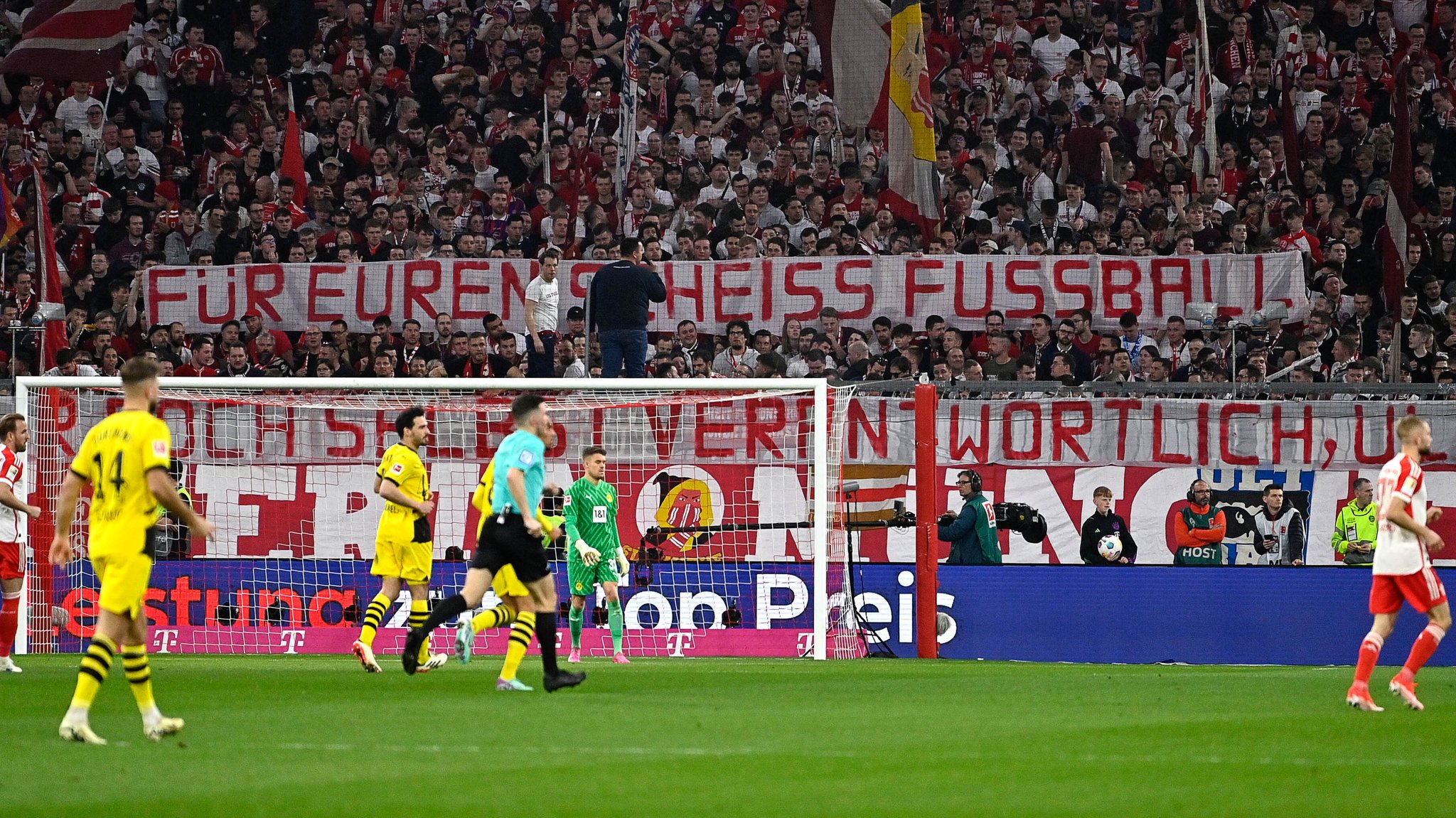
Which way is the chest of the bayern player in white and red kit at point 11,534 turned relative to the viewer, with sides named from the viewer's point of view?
facing to the right of the viewer

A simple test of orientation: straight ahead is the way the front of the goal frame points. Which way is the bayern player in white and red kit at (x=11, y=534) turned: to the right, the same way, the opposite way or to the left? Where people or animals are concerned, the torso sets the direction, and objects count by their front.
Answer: to the left

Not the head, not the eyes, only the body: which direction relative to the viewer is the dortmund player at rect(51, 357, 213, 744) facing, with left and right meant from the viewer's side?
facing away from the viewer and to the right of the viewer

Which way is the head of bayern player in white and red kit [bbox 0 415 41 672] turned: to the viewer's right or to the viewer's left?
to the viewer's right

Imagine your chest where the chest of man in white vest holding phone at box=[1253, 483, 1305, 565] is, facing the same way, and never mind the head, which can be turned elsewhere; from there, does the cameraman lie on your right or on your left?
on your right

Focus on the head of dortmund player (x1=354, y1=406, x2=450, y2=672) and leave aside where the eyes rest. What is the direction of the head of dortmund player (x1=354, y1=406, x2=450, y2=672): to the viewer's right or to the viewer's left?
to the viewer's right

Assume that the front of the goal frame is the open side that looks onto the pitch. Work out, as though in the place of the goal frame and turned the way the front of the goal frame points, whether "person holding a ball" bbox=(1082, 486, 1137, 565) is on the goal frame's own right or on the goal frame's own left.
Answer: on the goal frame's own left

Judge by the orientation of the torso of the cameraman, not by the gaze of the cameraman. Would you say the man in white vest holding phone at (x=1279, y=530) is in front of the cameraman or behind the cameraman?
behind

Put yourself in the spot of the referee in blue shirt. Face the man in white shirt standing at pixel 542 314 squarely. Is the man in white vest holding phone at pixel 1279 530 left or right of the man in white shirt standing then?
right

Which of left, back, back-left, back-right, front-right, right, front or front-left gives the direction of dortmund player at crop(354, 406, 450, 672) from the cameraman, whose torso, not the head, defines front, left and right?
front-left

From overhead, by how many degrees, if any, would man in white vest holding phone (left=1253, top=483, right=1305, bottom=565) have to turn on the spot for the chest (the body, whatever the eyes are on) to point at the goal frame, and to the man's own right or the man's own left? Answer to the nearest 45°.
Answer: approximately 45° to the man's own right

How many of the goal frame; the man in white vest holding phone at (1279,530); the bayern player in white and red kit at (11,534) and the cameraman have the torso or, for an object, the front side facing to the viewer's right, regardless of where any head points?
1

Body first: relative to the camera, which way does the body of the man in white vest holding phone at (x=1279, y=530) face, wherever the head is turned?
toward the camera

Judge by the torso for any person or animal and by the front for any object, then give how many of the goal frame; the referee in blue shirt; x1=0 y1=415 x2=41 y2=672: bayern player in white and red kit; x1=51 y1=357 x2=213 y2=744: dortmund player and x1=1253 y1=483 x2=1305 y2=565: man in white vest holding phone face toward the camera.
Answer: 2
